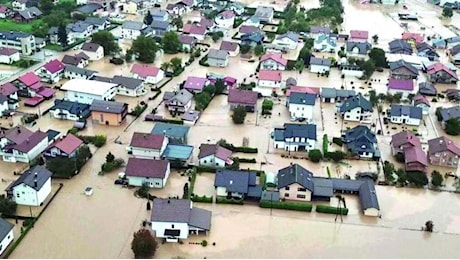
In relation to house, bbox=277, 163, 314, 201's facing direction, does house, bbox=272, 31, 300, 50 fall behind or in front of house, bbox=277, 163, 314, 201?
behind

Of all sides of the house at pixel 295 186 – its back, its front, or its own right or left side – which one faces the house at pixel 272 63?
back

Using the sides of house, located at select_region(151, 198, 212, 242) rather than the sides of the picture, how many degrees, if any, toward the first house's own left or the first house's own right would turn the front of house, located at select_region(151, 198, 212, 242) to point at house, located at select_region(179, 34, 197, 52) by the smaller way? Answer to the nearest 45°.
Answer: approximately 180°

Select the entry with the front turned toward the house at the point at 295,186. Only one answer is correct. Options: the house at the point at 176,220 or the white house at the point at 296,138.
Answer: the white house

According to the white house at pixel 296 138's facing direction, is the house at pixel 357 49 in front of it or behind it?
behind

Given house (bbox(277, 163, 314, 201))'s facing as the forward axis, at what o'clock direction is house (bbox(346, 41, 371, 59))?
house (bbox(346, 41, 371, 59)) is roughly at 6 o'clock from house (bbox(277, 163, 314, 201)).

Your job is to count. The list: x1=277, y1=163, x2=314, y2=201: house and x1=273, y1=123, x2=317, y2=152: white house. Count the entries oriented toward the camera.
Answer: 2

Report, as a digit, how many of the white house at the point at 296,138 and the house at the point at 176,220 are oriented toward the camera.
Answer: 2

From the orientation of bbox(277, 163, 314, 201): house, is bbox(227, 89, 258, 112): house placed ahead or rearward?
rearward

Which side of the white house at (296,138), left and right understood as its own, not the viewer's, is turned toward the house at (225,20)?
back

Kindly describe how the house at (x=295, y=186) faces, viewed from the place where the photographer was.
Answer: facing the viewer

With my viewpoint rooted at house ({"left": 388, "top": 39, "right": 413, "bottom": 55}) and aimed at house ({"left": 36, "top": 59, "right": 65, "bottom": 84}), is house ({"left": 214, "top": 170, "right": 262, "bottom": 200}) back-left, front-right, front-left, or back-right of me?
front-left

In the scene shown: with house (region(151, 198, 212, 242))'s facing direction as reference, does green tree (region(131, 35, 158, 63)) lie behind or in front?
behind

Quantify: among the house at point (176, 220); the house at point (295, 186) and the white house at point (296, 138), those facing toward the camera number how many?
3

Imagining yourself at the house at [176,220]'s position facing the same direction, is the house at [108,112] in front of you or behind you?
behind

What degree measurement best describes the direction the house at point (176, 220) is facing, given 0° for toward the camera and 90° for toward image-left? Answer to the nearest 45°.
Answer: approximately 0°
